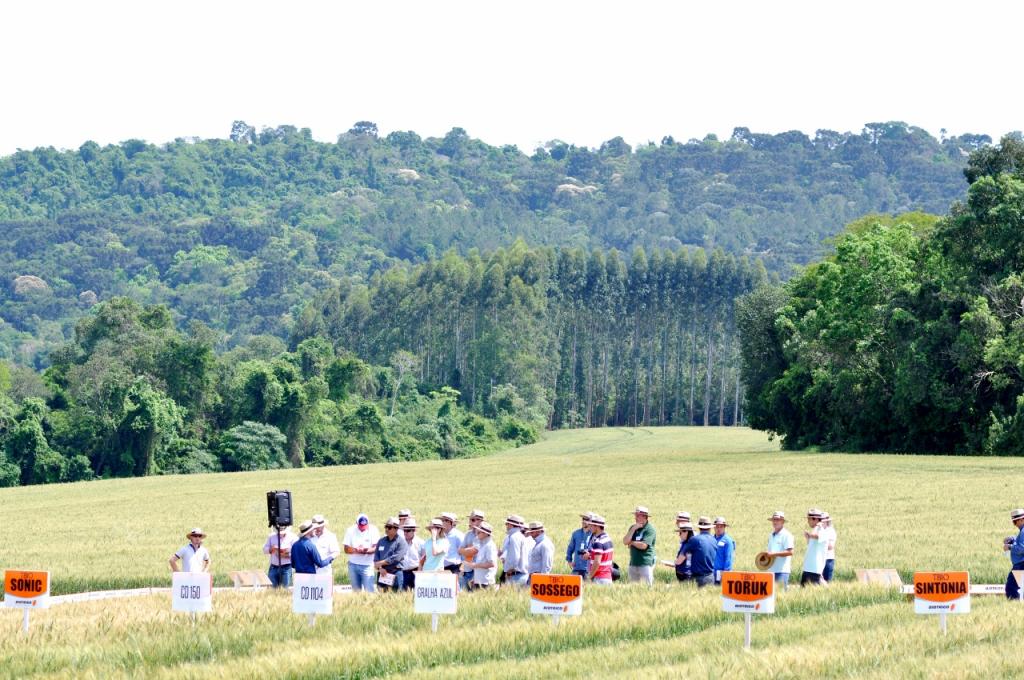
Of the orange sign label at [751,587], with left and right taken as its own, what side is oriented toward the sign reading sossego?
right

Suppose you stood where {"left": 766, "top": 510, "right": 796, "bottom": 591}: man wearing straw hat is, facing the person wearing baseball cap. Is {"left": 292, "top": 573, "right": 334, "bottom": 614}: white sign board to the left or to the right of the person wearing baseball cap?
left

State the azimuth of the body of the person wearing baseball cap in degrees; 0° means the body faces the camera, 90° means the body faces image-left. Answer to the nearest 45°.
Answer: approximately 0°

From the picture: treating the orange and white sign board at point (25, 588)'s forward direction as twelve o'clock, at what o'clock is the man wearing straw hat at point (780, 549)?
The man wearing straw hat is roughly at 9 o'clock from the orange and white sign board.

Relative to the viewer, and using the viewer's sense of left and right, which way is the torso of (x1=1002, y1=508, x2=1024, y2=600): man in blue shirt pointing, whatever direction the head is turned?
facing to the left of the viewer

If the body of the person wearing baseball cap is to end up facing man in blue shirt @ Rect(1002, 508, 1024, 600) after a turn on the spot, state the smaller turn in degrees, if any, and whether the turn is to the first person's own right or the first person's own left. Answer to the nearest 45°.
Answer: approximately 45° to the first person's own left

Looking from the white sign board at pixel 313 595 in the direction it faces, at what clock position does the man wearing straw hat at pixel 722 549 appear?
The man wearing straw hat is roughly at 8 o'clock from the white sign board.
